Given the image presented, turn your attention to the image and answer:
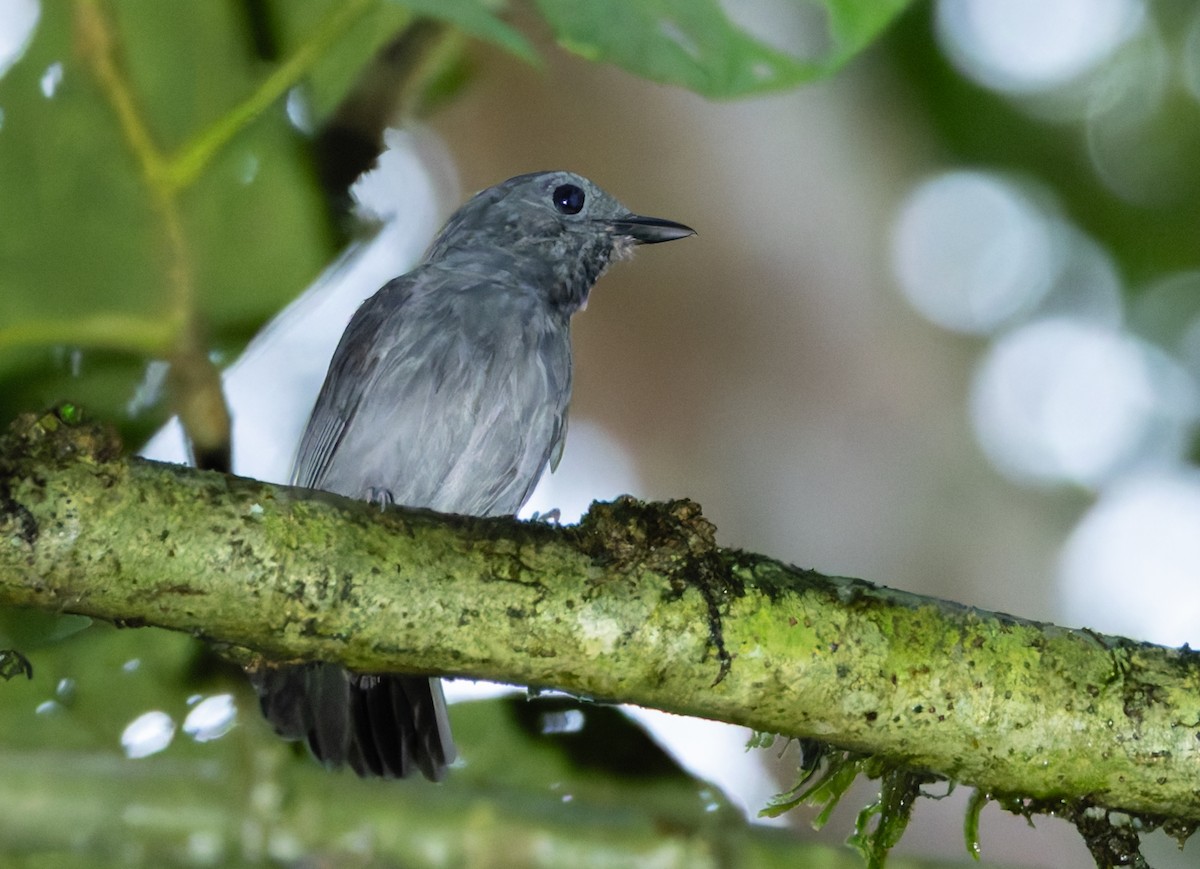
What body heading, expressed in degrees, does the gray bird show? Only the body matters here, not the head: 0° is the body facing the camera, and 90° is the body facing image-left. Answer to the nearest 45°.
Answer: approximately 315°

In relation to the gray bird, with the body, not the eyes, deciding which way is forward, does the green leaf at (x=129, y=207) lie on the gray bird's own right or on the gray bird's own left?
on the gray bird's own right
